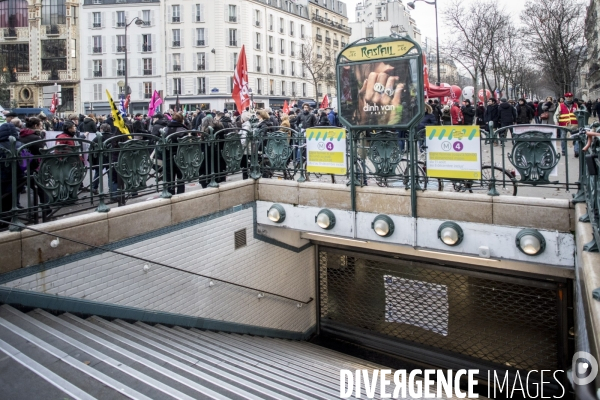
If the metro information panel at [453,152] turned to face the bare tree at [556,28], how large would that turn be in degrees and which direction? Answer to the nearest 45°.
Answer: approximately 180°

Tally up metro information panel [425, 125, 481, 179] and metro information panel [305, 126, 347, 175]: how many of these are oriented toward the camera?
2

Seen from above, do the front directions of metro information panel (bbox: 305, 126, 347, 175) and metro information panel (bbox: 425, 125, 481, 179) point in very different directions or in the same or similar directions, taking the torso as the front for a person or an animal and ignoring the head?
same or similar directions

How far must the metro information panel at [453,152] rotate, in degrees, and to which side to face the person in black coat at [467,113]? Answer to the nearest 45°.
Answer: approximately 180°

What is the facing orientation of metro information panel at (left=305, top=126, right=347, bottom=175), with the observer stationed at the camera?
facing the viewer
